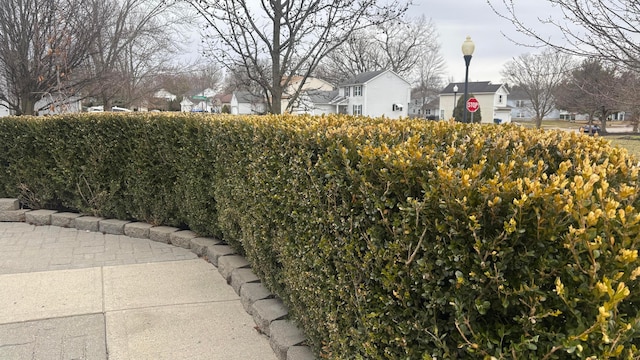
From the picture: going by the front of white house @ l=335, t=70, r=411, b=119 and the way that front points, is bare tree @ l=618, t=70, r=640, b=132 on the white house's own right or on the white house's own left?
on the white house's own left

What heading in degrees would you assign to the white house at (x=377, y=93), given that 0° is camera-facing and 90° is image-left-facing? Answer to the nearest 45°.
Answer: approximately 45°

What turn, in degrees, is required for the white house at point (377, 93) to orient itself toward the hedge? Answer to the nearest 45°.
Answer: approximately 45° to its left
